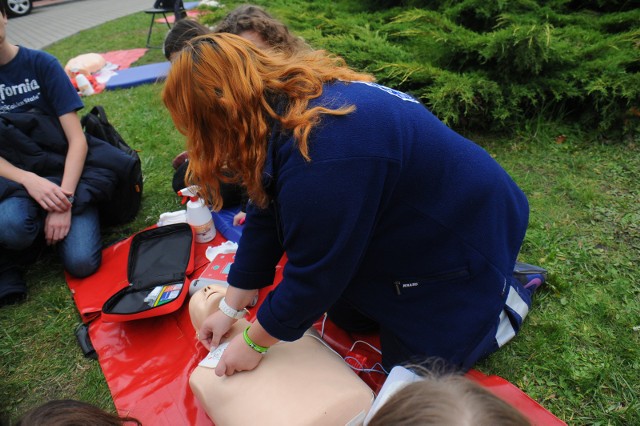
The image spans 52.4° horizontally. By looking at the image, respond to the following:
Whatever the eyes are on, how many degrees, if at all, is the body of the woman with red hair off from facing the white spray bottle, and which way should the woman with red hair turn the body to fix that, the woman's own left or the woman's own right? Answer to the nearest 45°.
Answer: approximately 45° to the woman's own right

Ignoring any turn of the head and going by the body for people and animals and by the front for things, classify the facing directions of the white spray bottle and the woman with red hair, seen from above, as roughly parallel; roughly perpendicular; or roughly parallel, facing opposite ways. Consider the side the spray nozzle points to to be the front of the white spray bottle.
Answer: roughly parallel

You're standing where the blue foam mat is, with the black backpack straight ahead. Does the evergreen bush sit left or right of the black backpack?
left

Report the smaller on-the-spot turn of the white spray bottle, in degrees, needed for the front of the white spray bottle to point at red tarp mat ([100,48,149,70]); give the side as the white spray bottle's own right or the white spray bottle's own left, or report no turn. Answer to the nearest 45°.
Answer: approximately 90° to the white spray bottle's own right

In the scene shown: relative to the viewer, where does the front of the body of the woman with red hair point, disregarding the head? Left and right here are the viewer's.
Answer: facing to the left of the viewer

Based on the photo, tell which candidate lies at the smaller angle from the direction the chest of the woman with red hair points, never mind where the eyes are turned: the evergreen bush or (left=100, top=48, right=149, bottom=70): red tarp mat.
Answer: the red tarp mat

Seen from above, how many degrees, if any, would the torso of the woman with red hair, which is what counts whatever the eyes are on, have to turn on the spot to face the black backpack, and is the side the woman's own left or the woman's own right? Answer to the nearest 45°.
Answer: approximately 45° to the woman's own right

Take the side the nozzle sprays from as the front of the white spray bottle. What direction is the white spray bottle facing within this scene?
to the viewer's left
